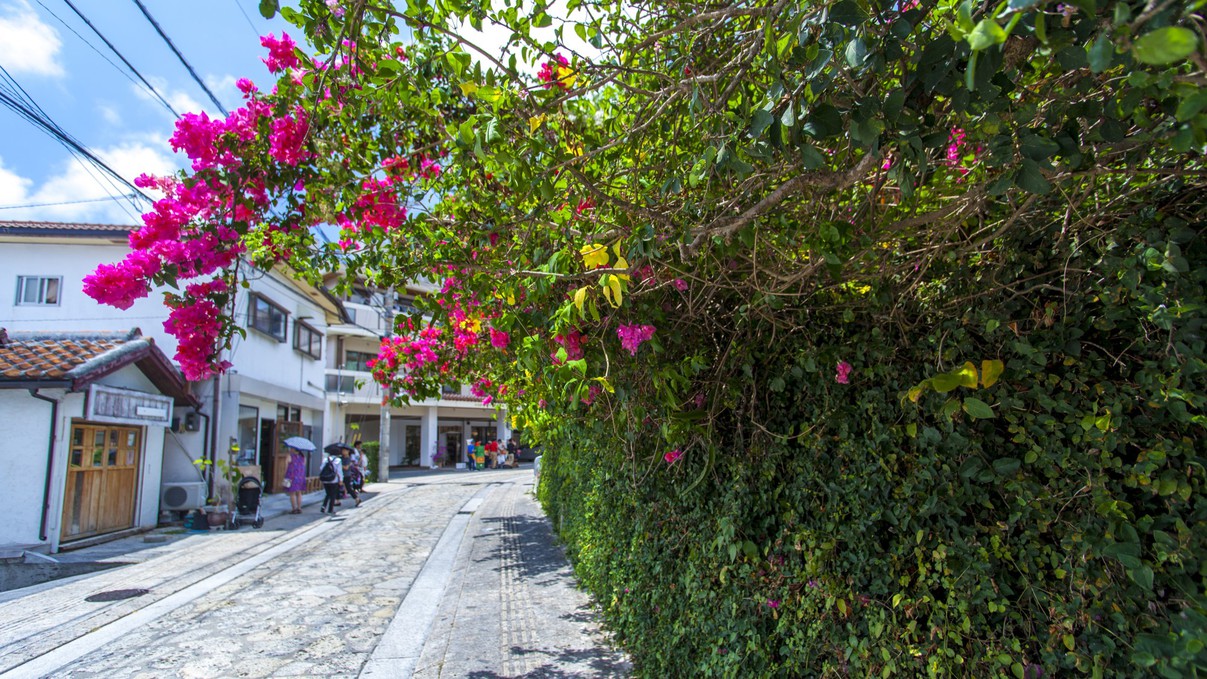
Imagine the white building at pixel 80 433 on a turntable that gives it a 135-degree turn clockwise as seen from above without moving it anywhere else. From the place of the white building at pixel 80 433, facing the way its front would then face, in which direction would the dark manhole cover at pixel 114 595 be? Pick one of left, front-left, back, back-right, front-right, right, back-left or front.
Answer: left

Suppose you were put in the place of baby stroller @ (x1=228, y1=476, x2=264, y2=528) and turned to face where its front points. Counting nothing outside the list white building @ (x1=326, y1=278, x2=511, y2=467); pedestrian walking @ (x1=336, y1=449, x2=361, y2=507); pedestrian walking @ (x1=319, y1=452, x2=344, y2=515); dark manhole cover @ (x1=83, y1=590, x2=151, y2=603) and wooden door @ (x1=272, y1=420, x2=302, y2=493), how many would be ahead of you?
1

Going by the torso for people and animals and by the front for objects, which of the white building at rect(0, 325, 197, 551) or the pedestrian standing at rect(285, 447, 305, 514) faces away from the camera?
the pedestrian standing

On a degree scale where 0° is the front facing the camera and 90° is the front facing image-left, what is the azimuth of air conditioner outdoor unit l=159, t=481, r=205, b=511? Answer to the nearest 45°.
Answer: approximately 0°

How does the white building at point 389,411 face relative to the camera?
toward the camera

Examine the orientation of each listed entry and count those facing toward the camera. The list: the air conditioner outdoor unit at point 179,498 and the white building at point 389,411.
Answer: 2

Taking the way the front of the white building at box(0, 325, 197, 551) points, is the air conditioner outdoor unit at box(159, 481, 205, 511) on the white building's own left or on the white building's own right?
on the white building's own left

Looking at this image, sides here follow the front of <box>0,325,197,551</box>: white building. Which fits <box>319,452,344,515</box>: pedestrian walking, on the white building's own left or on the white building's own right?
on the white building's own left

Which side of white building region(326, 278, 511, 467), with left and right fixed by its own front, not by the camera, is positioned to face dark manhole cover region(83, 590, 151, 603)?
front

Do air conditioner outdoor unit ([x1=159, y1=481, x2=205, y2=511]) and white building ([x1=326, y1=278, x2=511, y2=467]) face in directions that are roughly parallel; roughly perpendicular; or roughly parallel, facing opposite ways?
roughly parallel

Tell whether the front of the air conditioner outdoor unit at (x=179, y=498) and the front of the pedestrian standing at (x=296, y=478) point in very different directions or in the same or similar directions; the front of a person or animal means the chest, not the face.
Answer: very different directions

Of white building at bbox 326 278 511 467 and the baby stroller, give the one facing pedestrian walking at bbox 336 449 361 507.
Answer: the white building

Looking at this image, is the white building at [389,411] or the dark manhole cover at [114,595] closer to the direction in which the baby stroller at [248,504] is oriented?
the dark manhole cover

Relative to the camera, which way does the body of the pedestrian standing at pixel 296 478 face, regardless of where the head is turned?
away from the camera

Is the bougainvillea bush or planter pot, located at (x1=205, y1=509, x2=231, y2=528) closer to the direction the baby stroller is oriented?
the bougainvillea bush
